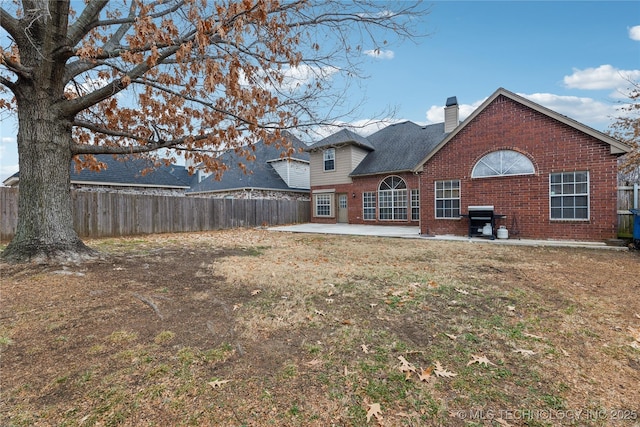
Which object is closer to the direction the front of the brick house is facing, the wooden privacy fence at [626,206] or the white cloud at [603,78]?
the white cloud

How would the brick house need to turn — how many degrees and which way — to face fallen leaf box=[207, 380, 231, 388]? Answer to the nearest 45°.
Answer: approximately 180°

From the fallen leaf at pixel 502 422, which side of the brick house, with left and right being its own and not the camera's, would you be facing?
back

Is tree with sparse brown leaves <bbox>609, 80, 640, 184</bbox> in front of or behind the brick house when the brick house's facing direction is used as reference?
in front

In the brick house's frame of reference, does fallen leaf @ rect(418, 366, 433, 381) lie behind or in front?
behind

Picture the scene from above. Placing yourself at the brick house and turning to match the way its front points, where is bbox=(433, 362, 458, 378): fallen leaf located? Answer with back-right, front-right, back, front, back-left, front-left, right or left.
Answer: back

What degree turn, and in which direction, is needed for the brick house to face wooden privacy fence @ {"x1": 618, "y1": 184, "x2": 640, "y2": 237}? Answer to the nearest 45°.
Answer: approximately 90° to its right

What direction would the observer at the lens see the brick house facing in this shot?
facing away from the viewer

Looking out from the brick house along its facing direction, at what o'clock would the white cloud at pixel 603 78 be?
The white cloud is roughly at 1 o'clock from the brick house.

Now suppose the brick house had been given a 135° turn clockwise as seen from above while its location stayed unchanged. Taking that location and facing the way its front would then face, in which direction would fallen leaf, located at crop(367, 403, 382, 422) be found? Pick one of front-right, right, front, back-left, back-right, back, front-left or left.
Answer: front-right

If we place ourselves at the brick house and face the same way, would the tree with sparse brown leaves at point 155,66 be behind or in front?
behind

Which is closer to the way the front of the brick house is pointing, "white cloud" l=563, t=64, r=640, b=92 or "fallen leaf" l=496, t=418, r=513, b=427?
the white cloud

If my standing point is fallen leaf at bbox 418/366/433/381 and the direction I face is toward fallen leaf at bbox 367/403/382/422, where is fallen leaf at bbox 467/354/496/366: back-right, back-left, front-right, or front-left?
back-left

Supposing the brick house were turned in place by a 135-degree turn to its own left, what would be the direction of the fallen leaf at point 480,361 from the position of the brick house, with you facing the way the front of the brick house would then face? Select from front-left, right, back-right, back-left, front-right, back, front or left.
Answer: front-left
